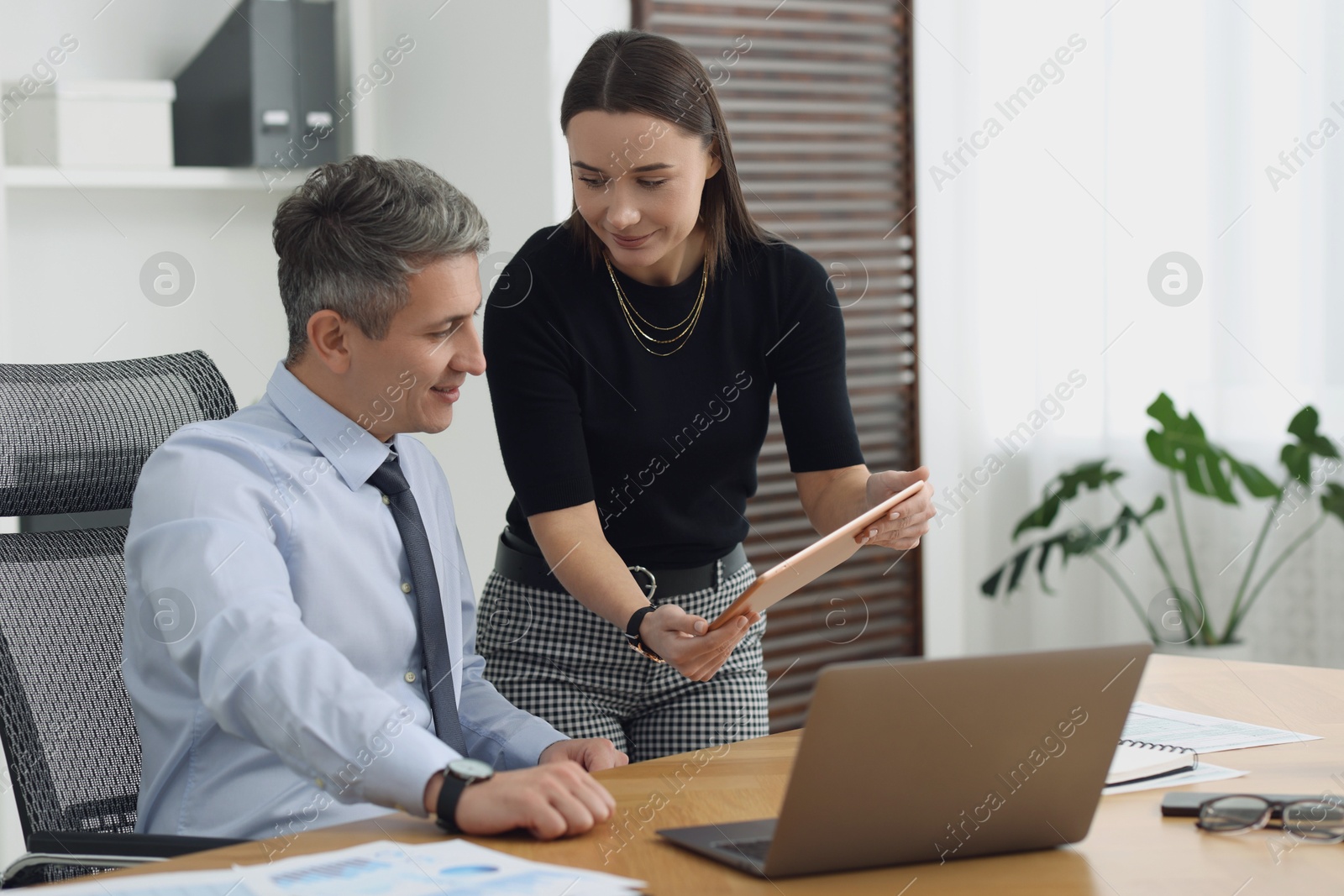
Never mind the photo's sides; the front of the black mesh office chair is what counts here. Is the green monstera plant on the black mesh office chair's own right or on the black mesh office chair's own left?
on the black mesh office chair's own left

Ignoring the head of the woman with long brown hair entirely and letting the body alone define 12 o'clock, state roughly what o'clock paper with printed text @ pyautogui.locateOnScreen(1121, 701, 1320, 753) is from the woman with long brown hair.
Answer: The paper with printed text is roughly at 10 o'clock from the woman with long brown hair.

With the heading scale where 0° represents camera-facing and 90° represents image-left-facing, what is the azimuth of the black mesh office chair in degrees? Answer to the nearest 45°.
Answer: approximately 315°

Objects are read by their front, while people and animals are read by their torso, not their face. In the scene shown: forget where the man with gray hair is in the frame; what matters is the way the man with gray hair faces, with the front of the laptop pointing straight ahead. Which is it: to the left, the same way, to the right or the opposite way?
the opposite way

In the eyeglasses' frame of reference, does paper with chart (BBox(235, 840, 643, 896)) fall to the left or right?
on its right

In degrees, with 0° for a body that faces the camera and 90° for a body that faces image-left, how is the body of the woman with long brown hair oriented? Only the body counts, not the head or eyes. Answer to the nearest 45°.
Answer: approximately 0°

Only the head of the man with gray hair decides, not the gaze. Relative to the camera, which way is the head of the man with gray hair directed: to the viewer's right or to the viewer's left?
to the viewer's right

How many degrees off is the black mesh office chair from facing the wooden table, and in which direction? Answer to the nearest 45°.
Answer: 0° — it already faces it

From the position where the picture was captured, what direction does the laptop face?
facing away from the viewer and to the left of the viewer

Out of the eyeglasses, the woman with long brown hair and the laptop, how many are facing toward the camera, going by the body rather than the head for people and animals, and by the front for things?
2

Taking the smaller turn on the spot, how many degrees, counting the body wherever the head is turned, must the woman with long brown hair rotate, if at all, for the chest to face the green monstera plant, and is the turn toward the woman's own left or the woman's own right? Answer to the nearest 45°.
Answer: approximately 135° to the woman's own left
